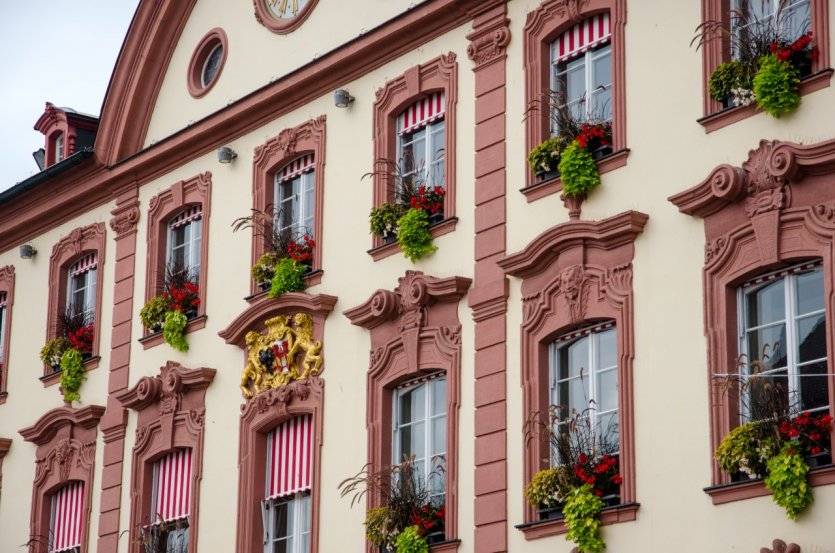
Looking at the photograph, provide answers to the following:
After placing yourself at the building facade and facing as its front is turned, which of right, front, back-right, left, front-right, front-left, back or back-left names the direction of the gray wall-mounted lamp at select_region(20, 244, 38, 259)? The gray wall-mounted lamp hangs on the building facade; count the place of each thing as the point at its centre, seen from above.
right

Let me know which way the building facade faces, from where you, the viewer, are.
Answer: facing the viewer and to the left of the viewer
